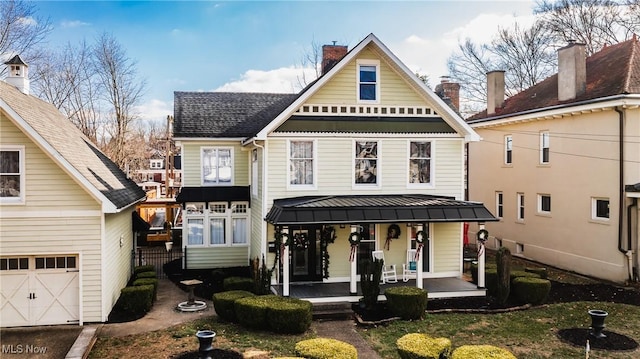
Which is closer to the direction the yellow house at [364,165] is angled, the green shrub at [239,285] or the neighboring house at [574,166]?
the green shrub

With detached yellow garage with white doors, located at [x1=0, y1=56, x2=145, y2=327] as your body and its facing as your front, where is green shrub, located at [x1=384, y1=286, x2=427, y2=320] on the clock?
The green shrub is roughly at 10 o'clock from the detached yellow garage with white doors.

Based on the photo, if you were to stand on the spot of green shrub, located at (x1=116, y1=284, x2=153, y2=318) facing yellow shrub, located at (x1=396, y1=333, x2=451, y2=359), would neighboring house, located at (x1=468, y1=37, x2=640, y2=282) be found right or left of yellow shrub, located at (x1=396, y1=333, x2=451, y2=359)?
left

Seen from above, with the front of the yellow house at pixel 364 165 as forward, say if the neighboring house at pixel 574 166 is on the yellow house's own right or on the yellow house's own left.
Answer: on the yellow house's own left

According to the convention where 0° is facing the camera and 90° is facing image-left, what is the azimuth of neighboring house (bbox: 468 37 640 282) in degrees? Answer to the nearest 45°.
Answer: approximately 315°

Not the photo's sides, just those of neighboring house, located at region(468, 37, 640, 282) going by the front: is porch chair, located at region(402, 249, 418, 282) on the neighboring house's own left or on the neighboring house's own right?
on the neighboring house's own right

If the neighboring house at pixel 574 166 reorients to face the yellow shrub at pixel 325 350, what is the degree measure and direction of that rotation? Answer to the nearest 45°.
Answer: approximately 45° to its right

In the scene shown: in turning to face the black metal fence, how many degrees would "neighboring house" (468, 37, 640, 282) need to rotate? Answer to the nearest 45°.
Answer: approximately 135° to its right

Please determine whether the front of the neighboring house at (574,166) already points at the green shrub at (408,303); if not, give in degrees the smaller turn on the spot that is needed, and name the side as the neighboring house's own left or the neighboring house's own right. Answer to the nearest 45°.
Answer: approximately 90° to the neighboring house's own right

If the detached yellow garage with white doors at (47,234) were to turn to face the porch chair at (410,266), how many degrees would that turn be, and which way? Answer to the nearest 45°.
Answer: approximately 90° to its left

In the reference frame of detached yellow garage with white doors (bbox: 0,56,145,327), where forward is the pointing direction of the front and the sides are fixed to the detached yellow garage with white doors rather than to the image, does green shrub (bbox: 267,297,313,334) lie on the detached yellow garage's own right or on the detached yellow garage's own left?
on the detached yellow garage's own left

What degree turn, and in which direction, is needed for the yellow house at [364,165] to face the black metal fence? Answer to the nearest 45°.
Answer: approximately 135° to its right
